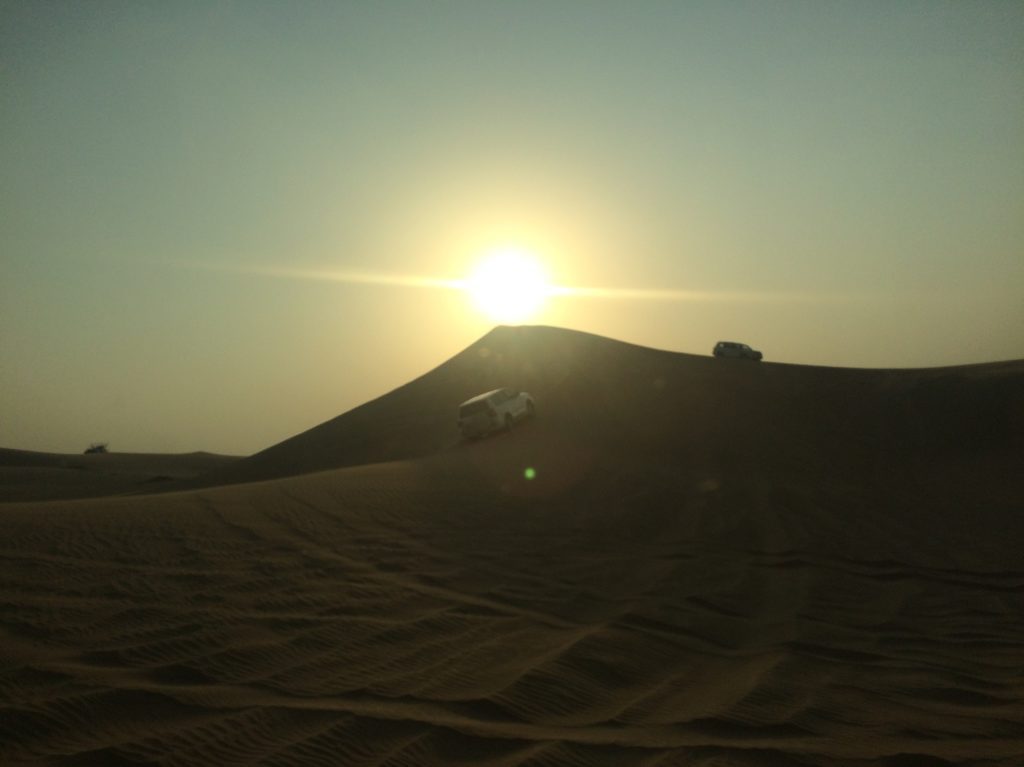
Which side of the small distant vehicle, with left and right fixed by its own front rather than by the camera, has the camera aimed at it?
right

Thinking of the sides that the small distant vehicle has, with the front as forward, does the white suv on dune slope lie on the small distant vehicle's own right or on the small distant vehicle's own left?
on the small distant vehicle's own right
